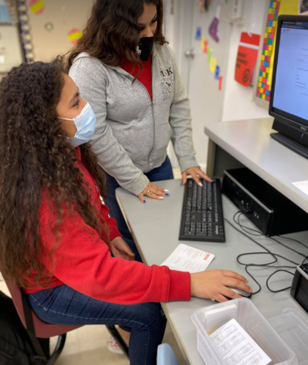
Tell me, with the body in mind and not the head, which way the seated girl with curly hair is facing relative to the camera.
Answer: to the viewer's right

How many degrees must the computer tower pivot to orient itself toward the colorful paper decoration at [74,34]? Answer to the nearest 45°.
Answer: approximately 90° to its right

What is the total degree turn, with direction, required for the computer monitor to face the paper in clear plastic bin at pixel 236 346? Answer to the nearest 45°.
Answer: approximately 45° to its left

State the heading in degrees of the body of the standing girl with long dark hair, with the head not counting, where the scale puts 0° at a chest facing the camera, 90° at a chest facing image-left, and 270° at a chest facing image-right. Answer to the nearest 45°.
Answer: approximately 315°

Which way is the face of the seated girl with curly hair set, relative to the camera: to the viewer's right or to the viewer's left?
to the viewer's right

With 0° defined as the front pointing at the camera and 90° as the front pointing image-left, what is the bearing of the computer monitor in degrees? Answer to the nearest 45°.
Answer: approximately 45°

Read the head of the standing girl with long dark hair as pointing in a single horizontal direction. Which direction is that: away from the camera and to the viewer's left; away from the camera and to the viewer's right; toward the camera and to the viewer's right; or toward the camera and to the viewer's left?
toward the camera and to the viewer's right

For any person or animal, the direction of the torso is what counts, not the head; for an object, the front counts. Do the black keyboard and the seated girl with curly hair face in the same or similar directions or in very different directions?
very different directions

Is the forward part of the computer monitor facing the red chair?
yes

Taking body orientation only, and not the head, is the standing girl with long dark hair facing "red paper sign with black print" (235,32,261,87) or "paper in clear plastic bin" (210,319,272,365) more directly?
the paper in clear plastic bin

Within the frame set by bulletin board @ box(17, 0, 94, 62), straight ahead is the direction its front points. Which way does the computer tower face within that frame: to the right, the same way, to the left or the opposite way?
to the right

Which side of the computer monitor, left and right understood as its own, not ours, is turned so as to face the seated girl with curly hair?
front

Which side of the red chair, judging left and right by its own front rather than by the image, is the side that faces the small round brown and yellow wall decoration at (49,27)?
left

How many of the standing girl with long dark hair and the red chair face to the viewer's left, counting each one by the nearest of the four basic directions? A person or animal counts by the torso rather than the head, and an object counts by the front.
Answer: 0

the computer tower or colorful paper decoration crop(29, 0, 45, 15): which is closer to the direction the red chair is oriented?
the computer tower

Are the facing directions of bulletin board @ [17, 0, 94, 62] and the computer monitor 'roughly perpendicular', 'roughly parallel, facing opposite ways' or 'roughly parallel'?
roughly perpendicular

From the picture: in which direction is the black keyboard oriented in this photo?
to the viewer's left
